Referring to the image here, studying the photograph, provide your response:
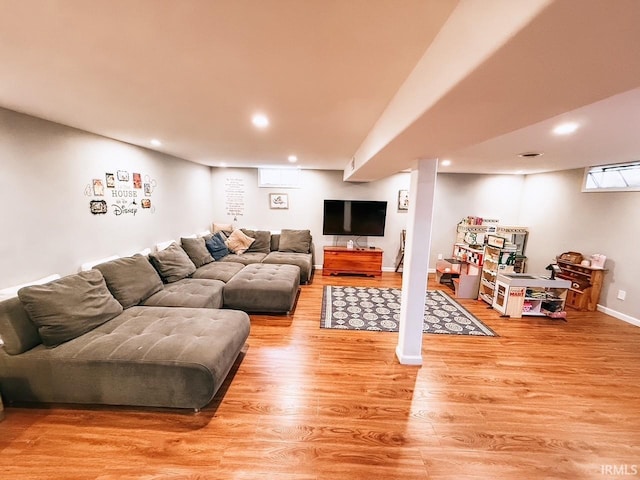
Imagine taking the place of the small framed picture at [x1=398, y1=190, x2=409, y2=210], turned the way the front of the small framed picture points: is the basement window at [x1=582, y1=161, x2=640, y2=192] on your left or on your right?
on your left

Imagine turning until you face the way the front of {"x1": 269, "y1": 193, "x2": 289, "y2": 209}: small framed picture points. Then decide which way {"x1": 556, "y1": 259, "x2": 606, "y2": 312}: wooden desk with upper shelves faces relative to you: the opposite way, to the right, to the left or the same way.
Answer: to the right

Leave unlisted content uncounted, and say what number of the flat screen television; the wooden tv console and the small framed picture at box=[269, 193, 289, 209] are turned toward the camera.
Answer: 3

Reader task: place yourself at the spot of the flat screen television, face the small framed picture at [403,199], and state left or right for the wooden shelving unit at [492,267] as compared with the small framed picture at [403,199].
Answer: right

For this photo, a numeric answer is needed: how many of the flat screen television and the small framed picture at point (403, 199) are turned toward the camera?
2

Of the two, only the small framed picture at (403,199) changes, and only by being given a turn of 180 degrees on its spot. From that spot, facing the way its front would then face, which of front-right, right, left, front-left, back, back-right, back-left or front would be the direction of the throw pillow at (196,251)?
back-left

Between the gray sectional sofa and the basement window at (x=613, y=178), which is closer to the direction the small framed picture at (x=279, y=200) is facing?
the gray sectional sofa

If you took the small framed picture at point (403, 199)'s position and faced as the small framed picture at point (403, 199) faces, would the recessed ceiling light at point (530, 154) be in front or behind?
in front

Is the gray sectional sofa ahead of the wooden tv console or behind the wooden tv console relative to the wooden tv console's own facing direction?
ahead

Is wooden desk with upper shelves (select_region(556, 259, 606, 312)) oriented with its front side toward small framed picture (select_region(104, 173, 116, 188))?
yes

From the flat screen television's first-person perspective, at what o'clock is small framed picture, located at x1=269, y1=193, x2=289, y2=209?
The small framed picture is roughly at 3 o'clock from the flat screen television.

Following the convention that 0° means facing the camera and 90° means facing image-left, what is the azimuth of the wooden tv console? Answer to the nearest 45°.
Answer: approximately 0°

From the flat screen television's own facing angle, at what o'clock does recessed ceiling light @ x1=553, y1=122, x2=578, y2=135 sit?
The recessed ceiling light is roughly at 11 o'clock from the flat screen television.
